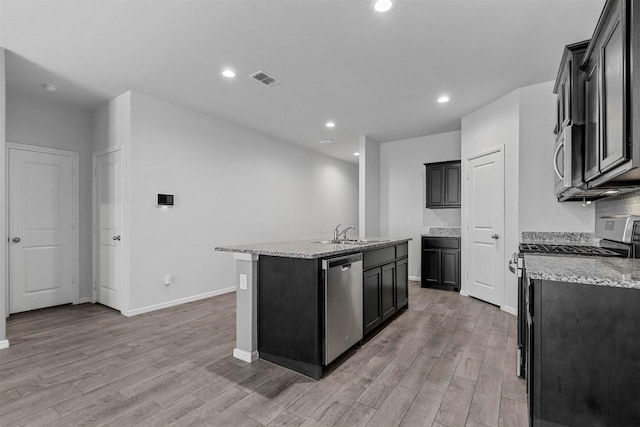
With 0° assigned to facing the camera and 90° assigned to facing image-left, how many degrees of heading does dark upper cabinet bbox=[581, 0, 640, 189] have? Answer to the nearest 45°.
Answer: approximately 90°

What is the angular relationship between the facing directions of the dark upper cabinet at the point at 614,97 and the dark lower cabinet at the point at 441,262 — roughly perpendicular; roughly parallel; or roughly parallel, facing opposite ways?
roughly perpendicular

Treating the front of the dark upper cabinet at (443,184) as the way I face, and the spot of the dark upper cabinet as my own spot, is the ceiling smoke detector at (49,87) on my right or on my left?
on my right

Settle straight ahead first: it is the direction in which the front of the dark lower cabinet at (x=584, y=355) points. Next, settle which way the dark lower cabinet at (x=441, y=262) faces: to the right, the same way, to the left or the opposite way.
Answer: to the left

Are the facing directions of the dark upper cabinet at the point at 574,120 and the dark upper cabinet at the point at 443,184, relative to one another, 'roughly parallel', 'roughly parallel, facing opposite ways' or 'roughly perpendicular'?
roughly perpendicular

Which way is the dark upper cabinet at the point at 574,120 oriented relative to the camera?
to the viewer's left

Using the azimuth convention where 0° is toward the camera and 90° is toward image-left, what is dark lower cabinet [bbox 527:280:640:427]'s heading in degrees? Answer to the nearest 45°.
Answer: approximately 90°

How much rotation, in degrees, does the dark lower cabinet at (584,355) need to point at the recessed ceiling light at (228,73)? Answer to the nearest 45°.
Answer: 0° — it already faces it
